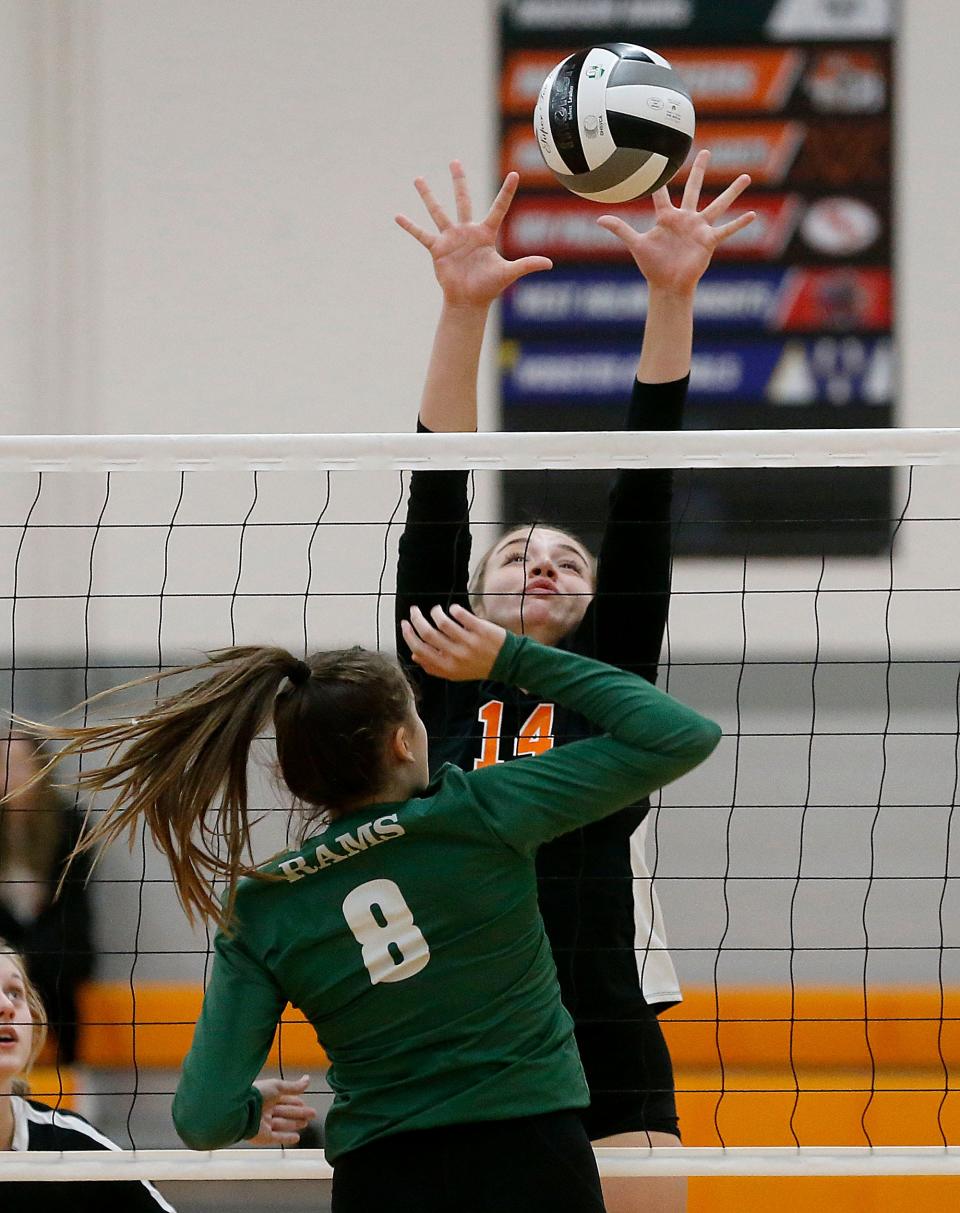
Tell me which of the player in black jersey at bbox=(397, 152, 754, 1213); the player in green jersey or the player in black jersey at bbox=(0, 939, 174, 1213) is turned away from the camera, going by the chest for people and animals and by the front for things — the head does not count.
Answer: the player in green jersey

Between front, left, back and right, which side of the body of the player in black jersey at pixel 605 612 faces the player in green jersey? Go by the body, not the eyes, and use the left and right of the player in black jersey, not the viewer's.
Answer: front

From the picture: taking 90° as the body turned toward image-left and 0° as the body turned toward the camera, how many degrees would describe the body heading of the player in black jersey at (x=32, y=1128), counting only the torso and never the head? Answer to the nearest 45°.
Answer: approximately 0°

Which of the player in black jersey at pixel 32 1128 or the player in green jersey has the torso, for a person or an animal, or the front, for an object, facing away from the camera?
the player in green jersey

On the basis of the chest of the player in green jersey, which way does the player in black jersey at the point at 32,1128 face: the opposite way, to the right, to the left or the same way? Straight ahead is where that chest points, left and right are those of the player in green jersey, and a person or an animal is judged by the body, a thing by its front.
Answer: the opposite way

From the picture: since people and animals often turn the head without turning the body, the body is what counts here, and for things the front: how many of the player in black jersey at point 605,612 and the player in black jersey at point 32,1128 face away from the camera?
0

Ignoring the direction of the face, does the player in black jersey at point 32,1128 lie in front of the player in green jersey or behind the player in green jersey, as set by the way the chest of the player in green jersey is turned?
in front

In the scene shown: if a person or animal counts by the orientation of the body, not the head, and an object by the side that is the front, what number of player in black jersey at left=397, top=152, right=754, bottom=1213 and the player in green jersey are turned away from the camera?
1

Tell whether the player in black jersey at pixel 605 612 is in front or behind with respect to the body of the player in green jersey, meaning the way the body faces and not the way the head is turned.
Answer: in front

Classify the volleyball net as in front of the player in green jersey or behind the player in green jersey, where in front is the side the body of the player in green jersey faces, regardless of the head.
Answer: in front

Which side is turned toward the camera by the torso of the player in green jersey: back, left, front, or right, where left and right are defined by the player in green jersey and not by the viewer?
back

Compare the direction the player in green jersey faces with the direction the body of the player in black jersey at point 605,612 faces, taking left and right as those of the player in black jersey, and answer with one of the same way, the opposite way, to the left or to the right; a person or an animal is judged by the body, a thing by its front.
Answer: the opposite way
